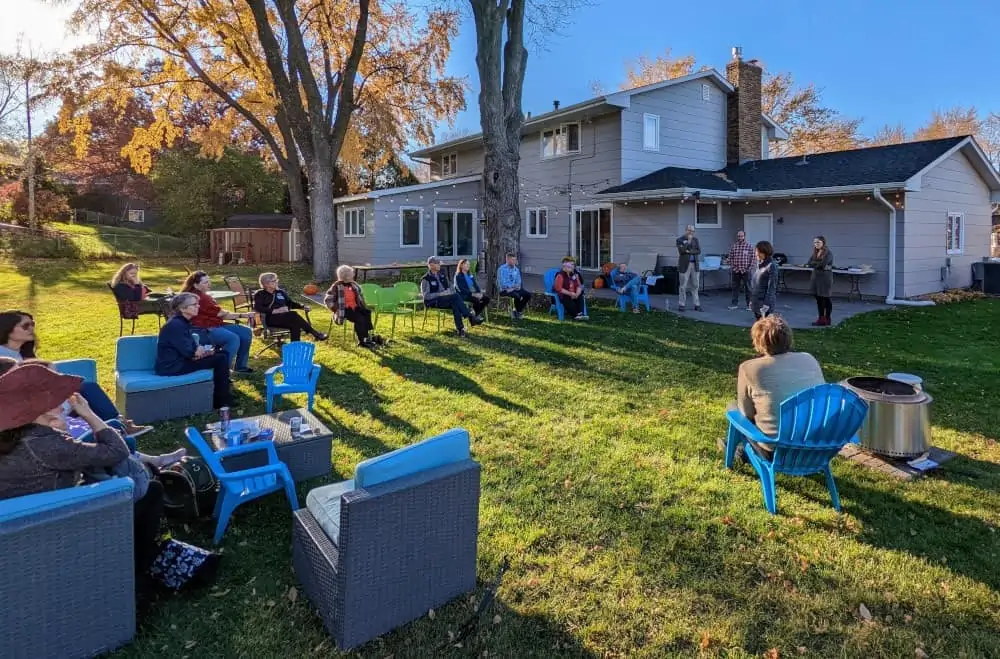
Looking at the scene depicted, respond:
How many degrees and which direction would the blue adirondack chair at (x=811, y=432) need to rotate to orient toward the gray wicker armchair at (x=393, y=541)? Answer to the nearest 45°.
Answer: approximately 90° to its left

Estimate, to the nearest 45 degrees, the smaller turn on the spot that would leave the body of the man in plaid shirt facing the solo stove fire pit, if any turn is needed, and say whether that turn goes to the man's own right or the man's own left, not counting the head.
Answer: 0° — they already face it

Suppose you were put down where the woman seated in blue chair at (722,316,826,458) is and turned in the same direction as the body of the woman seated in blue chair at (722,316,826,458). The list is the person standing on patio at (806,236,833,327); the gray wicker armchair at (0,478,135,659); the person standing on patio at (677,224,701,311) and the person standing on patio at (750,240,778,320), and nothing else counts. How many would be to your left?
1

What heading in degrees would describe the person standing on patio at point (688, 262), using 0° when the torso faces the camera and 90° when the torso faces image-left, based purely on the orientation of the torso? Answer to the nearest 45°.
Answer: approximately 0°

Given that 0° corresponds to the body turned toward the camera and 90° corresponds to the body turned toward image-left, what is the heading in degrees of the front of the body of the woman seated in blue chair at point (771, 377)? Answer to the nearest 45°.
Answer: approximately 135°

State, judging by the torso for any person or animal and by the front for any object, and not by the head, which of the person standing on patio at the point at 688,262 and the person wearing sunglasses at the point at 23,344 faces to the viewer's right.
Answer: the person wearing sunglasses

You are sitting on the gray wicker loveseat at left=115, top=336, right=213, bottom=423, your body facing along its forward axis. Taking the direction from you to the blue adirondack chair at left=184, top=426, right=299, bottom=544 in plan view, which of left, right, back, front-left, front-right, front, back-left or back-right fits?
front-right

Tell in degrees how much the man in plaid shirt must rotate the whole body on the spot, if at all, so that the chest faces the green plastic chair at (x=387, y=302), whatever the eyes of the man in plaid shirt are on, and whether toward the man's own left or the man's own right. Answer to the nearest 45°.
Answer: approximately 45° to the man's own right

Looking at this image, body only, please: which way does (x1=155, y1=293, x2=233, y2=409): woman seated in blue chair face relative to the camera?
to the viewer's right

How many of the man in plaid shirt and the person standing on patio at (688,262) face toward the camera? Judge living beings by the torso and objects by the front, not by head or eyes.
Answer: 2

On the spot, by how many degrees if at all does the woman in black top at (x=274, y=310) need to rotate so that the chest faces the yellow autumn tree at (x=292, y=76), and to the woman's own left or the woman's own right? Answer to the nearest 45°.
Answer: approximately 135° to the woman's own left

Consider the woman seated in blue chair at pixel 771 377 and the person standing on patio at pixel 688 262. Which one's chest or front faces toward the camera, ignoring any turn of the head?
the person standing on patio

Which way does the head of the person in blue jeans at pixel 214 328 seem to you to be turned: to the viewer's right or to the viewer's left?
to the viewer's right
